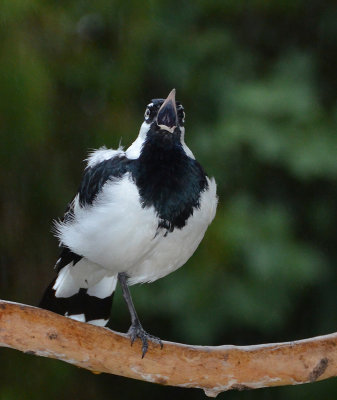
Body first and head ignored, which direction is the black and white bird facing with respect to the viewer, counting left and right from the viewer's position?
facing the viewer and to the right of the viewer
